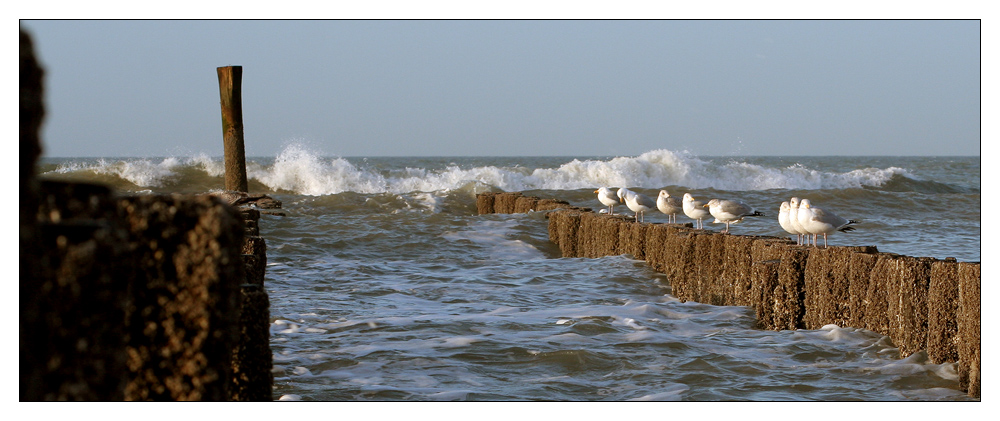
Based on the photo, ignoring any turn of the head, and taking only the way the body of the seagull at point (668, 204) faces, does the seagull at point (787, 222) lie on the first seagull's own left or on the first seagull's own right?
on the first seagull's own left

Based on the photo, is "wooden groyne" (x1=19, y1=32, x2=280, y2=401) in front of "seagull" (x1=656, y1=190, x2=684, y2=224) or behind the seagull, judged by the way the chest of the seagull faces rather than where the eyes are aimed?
in front

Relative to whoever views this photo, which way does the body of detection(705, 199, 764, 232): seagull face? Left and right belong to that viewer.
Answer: facing to the left of the viewer

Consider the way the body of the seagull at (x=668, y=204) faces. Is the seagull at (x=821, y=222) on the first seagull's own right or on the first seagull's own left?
on the first seagull's own left

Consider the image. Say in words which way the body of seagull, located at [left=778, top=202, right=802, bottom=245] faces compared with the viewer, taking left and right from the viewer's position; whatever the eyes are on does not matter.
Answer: facing the viewer and to the left of the viewer

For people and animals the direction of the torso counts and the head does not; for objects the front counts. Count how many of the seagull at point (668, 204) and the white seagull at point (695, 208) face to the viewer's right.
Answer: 0

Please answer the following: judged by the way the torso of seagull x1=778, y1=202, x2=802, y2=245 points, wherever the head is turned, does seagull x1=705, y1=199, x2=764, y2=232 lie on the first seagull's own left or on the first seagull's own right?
on the first seagull's own right

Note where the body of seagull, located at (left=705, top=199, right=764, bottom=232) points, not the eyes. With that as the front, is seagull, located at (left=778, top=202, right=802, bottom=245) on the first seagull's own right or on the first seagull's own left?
on the first seagull's own left

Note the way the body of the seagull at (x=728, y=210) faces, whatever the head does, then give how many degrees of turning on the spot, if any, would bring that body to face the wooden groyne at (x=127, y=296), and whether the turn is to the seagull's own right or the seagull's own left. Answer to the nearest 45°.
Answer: approximately 90° to the seagull's own left

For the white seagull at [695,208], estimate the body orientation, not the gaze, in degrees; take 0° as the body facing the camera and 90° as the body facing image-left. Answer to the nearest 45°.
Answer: approximately 45°

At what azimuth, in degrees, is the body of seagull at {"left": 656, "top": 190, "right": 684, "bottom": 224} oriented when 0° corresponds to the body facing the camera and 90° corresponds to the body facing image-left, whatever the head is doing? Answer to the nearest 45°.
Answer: approximately 45°
